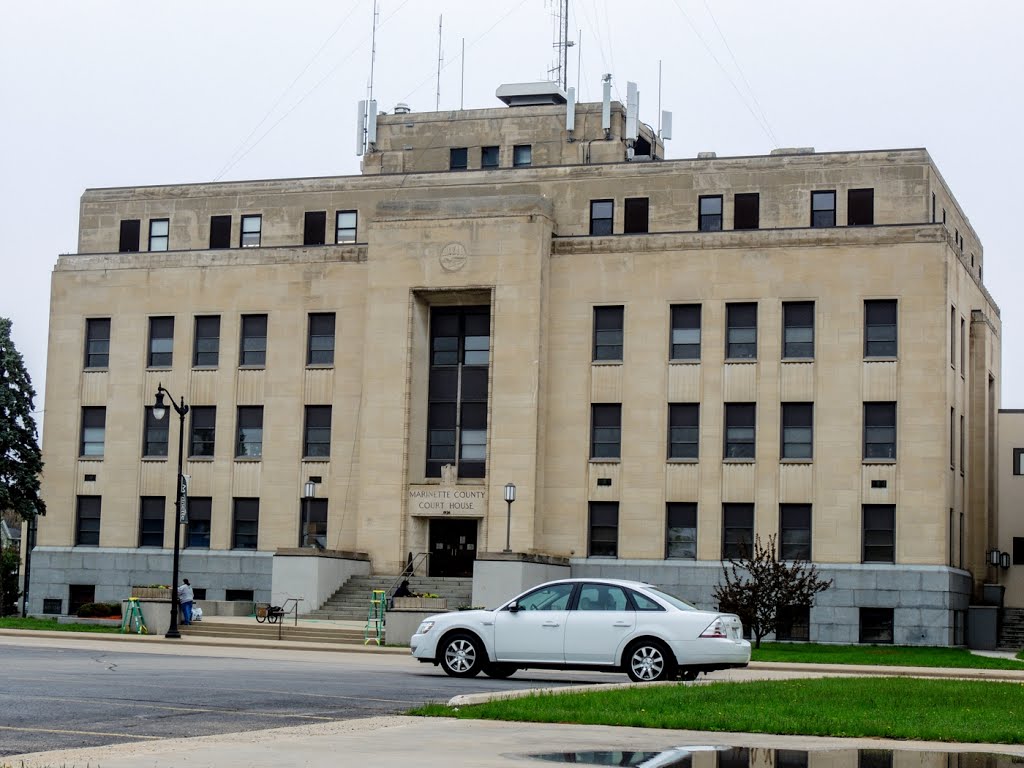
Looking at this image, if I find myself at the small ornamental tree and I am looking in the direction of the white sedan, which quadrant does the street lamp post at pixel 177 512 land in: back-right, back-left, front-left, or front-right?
front-right

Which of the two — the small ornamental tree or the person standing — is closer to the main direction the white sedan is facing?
the person standing

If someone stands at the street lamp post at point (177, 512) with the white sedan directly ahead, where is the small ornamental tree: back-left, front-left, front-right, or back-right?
front-left

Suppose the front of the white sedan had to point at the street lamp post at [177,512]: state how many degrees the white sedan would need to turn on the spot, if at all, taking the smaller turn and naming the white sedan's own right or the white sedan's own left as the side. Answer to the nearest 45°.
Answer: approximately 45° to the white sedan's own right

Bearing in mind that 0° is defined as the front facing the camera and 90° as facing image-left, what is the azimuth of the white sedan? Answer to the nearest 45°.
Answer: approximately 90°

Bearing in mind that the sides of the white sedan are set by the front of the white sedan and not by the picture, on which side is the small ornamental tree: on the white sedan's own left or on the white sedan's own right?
on the white sedan's own right

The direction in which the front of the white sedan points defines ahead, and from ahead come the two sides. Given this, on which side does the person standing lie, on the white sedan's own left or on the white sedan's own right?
on the white sedan's own right

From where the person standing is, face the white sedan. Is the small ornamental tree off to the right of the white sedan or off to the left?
left

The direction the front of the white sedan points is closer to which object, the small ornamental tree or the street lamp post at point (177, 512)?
the street lamp post
